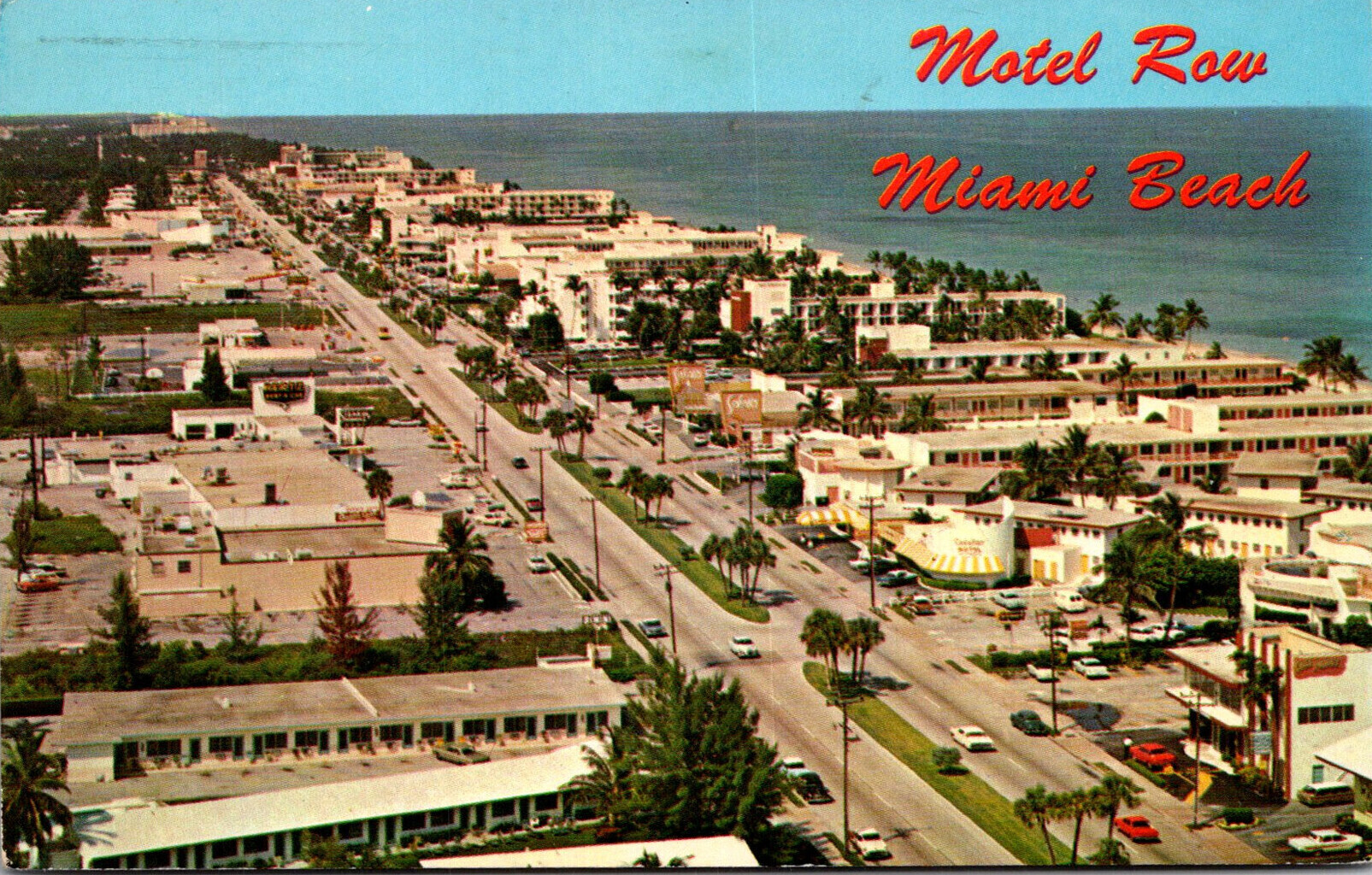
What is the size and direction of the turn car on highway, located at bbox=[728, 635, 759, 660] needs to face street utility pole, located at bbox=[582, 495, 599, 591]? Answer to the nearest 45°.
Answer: approximately 180°

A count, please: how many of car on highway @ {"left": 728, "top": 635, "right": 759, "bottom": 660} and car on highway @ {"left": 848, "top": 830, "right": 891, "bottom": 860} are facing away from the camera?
0

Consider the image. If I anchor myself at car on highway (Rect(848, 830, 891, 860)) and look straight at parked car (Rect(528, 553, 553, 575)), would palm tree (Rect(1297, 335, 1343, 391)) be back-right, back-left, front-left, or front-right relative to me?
front-right

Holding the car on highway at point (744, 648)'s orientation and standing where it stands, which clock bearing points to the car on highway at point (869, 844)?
the car on highway at point (869, 844) is roughly at 1 o'clock from the car on highway at point (744, 648).

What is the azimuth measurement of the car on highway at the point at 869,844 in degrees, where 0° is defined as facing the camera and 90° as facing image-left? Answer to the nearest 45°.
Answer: approximately 315°

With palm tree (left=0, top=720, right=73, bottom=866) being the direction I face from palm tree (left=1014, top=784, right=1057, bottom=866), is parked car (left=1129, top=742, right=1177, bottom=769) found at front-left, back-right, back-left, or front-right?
back-right

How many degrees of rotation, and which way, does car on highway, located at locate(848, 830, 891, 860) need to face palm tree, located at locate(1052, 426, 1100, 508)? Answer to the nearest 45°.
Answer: approximately 135° to its left

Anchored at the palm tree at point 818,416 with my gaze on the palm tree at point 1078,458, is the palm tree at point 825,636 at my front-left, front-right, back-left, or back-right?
front-right

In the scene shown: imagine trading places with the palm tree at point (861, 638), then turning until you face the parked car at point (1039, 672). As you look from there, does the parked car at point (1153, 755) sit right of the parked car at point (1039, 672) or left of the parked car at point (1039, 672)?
right

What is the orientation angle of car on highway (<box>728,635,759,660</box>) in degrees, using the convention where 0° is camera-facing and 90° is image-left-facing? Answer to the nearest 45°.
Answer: approximately 315°

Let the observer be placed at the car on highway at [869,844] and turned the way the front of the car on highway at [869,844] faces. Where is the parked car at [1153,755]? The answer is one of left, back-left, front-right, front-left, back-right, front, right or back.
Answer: left
